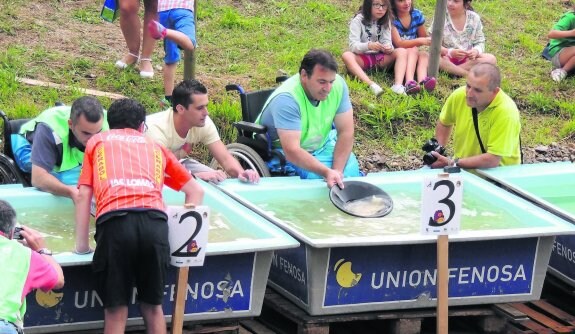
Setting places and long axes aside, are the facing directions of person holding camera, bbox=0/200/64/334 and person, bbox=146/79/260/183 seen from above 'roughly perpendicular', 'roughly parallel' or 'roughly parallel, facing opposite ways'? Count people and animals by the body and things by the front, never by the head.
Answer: roughly perpendicular

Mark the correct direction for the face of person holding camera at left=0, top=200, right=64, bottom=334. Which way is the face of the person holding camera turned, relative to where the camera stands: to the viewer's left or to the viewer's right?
to the viewer's right

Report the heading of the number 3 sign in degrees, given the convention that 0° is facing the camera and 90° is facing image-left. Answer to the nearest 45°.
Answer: approximately 0°

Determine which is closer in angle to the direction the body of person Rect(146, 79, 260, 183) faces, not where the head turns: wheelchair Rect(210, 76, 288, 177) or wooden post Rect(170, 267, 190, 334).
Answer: the wooden post

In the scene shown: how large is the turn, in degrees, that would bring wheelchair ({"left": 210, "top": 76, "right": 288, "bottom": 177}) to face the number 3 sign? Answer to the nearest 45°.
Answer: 0° — it already faces it

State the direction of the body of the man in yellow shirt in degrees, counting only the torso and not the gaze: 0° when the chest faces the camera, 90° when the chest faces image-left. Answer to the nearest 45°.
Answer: approximately 45°

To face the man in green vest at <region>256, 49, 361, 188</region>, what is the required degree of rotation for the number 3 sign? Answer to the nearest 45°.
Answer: approximately 135° to its right

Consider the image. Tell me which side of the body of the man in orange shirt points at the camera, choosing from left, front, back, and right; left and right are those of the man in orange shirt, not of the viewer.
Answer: back

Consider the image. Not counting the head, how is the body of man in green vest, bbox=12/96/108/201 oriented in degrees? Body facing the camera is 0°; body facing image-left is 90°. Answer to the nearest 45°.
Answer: approximately 315°

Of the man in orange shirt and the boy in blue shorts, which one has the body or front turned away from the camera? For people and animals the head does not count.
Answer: the man in orange shirt

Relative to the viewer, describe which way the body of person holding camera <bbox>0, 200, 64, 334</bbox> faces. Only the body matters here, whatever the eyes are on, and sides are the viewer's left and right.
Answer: facing away from the viewer and to the right of the viewer
